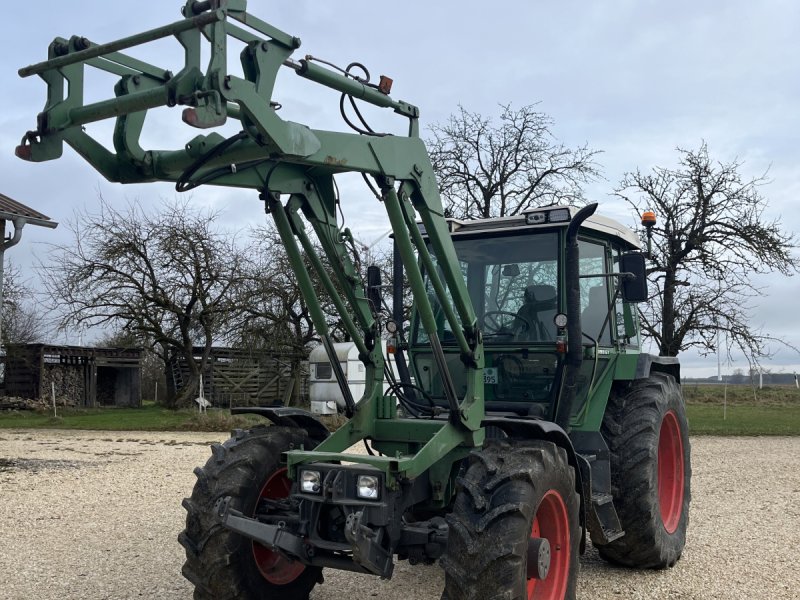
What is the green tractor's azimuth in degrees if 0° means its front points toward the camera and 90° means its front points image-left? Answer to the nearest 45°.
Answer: approximately 45°

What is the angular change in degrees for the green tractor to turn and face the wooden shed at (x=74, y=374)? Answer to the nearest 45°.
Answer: approximately 135° to its right

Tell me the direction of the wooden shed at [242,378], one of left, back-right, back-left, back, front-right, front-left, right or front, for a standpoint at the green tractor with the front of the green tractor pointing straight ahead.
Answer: back-right

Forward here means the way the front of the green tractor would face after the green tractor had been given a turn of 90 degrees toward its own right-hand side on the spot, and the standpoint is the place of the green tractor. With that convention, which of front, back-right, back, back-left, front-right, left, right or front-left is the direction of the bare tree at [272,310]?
front-right

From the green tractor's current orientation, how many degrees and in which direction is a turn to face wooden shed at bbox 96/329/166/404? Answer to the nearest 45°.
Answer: approximately 135° to its right
